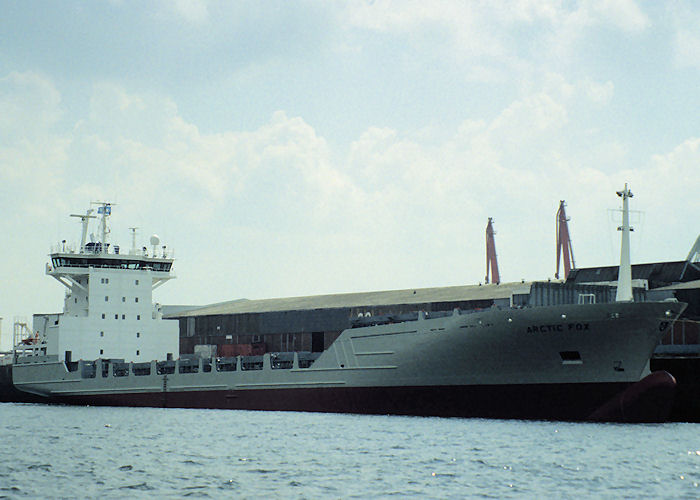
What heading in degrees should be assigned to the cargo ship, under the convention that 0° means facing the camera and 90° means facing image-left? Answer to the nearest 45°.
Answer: approximately 315°
